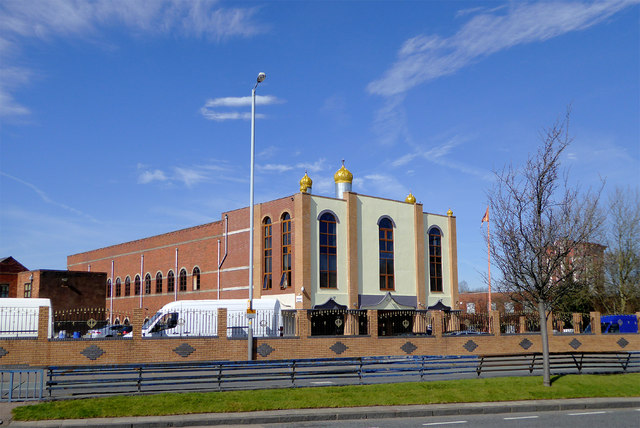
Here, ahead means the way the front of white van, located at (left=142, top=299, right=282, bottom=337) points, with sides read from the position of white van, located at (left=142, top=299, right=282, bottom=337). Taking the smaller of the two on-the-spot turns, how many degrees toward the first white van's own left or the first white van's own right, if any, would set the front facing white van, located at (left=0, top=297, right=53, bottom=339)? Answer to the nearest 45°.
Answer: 0° — it already faces it

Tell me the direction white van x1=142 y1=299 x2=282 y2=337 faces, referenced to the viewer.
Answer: facing to the left of the viewer

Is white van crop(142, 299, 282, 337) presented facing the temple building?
no

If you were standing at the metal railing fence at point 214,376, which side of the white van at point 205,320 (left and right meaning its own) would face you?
left

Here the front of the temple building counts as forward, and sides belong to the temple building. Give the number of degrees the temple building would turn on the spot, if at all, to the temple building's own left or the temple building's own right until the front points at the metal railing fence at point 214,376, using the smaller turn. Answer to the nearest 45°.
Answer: approximately 45° to the temple building's own right

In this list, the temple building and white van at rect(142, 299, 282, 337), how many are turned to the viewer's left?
1

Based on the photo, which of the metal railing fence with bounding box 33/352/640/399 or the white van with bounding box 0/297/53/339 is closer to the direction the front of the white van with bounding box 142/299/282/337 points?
the white van

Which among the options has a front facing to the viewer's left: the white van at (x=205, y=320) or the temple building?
the white van

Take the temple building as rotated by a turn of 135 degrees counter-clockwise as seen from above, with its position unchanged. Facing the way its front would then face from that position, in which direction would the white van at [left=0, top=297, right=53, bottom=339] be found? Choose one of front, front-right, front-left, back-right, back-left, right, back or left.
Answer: back-left

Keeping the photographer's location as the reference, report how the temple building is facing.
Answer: facing the viewer and to the right of the viewer
